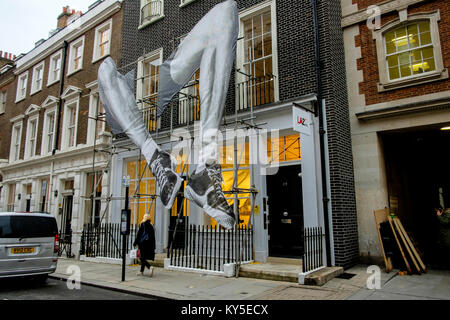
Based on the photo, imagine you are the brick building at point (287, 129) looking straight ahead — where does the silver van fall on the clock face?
The silver van is roughly at 1 o'clock from the brick building.

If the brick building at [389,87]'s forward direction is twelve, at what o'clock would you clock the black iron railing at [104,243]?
The black iron railing is roughly at 3 o'clock from the brick building.

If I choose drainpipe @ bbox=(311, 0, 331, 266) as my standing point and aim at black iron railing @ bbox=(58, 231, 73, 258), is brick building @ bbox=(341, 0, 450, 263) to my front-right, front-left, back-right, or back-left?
back-right

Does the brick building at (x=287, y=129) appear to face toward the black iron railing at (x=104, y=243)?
no

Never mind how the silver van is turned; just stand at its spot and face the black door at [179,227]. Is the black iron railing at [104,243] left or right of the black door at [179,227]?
left

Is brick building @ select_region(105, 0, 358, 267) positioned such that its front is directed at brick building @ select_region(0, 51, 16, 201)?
no

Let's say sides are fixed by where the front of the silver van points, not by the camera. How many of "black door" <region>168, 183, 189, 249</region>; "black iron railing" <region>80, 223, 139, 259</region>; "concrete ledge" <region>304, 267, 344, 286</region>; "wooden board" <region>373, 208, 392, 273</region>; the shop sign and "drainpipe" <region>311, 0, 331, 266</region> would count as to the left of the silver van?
0

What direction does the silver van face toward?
away from the camera

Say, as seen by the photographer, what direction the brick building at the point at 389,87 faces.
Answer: facing the viewer

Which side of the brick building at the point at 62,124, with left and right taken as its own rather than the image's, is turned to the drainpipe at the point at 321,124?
left

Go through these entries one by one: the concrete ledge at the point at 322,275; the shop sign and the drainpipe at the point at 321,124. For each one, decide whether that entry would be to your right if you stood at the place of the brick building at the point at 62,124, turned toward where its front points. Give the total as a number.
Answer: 0

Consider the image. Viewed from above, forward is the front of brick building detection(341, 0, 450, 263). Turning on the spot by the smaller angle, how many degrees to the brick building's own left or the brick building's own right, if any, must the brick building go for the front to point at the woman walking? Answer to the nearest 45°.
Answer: approximately 45° to the brick building's own right

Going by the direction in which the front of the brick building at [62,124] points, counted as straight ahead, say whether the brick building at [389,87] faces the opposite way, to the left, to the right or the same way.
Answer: the same way

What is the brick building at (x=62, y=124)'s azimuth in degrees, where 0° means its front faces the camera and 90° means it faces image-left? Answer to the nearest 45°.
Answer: approximately 45°

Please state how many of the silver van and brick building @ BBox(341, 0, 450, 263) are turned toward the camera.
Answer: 1

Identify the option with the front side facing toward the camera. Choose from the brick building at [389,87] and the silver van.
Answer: the brick building
